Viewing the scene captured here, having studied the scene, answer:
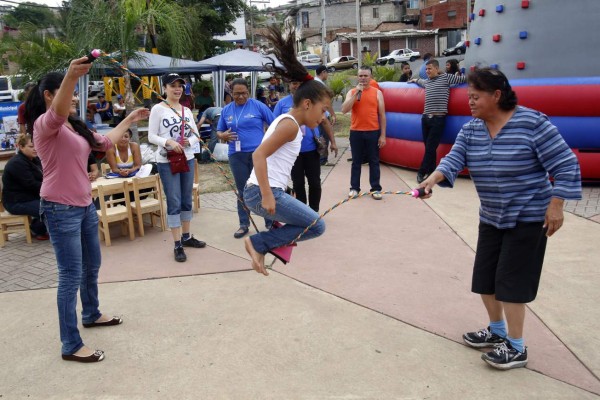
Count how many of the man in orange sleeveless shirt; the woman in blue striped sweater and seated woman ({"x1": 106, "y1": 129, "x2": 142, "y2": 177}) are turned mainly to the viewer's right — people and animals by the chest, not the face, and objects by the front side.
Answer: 0

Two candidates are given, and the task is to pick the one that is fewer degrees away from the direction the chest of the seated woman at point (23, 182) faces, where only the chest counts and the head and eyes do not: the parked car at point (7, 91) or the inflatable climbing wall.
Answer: the inflatable climbing wall

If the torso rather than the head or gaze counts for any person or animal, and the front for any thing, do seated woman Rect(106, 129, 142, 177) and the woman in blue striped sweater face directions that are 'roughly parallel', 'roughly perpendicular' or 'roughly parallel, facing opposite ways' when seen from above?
roughly perpendicular

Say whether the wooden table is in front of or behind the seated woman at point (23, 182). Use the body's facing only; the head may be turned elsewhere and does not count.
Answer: in front

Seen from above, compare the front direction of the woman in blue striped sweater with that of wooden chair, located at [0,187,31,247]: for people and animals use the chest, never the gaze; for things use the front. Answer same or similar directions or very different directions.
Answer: very different directions

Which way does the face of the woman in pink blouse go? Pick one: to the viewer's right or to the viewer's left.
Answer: to the viewer's right

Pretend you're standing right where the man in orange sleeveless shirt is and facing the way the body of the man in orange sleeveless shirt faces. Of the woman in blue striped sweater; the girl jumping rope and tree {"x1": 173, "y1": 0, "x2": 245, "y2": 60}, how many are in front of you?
2

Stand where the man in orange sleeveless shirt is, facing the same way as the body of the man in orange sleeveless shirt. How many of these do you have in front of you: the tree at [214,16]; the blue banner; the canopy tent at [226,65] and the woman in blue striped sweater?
1

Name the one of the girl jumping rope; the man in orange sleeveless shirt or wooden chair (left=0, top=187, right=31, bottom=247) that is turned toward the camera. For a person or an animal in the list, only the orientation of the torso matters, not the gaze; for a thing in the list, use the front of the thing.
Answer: the man in orange sleeveless shirt

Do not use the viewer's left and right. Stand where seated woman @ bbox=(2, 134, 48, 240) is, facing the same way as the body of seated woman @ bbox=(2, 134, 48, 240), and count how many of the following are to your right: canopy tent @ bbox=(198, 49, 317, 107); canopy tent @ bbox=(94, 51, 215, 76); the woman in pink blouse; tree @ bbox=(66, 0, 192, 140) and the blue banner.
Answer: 1

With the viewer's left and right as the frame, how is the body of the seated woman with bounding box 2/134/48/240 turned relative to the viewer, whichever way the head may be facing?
facing to the right of the viewer

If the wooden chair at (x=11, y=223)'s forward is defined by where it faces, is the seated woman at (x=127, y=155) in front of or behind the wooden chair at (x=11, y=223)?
in front

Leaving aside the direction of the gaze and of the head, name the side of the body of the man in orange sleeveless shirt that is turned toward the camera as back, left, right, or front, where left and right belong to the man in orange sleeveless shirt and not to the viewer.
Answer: front

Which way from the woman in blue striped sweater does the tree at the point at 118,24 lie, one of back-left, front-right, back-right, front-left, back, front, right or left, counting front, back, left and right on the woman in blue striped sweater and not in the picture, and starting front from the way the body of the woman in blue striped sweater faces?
right
